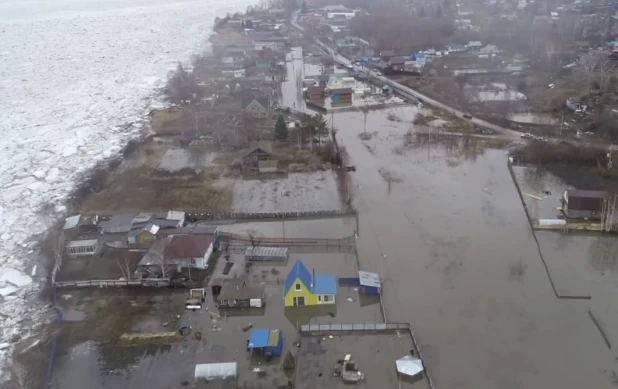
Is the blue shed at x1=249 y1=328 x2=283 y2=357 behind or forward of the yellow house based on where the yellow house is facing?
forward

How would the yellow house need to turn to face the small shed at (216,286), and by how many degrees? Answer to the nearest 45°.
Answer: approximately 90° to its right

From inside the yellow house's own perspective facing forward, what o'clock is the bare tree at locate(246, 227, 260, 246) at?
The bare tree is roughly at 5 o'clock from the yellow house.

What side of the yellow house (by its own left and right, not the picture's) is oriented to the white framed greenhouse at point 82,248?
right

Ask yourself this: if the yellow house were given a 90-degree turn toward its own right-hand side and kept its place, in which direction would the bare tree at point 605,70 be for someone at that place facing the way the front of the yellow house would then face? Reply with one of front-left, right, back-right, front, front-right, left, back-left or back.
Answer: back-right

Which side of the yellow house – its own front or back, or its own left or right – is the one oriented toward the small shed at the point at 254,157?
back

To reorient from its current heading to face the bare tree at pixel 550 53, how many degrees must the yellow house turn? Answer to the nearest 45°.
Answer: approximately 135° to its left

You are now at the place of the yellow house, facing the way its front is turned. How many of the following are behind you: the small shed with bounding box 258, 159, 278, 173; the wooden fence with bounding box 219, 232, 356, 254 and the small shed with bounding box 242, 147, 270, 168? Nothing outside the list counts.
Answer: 3

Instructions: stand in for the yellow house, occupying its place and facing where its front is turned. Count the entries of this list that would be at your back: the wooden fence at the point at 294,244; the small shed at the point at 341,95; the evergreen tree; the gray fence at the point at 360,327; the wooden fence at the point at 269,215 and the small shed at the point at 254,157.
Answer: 5

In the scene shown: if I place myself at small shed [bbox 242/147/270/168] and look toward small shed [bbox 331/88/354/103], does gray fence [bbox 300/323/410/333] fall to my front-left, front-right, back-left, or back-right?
back-right

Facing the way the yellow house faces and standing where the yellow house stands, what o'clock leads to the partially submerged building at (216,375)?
The partially submerged building is roughly at 1 o'clock from the yellow house.

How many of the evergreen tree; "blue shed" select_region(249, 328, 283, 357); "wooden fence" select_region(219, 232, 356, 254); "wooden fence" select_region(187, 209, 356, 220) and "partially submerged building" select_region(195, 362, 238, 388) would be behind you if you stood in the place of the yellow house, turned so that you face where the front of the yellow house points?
3

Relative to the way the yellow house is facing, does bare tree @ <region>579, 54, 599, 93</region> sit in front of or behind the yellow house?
behind

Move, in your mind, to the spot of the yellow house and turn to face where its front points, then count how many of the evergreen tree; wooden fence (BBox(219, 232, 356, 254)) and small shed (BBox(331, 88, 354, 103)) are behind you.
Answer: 3

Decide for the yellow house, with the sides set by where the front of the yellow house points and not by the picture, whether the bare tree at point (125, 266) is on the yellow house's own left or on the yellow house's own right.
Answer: on the yellow house's own right

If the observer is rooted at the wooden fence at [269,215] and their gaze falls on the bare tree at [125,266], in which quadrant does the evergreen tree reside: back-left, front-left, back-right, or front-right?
back-right

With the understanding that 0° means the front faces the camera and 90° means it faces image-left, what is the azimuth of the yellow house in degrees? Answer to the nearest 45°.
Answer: approximately 0°

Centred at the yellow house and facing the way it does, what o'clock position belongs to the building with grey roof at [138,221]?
The building with grey roof is roughly at 4 o'clock from the yellow house.

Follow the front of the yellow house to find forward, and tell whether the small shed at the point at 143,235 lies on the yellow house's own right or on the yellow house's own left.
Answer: on the yellow house's own right
